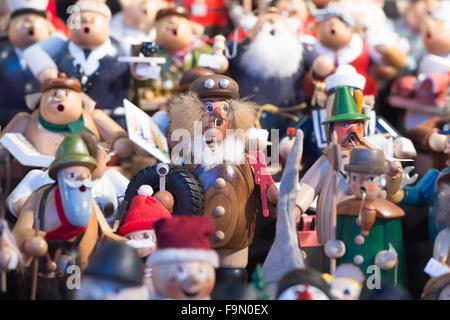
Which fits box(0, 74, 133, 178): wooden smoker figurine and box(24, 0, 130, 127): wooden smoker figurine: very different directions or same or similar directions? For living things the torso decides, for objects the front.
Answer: same or similar directions

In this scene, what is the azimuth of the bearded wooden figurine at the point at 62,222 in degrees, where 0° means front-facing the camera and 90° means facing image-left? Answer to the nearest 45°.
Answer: approximately 315°

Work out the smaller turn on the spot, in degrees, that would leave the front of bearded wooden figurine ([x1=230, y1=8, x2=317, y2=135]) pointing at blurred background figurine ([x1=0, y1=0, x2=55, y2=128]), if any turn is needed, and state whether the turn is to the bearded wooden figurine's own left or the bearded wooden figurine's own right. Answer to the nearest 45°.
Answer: approximately 90° to the bearded wooden figurine's own right

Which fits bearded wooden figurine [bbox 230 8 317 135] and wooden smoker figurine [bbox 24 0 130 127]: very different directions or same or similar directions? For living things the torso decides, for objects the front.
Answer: same or similar directions

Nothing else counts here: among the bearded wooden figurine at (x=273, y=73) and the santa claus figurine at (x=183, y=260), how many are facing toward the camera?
2

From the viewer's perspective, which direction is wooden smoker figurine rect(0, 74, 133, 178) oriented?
toward the camera

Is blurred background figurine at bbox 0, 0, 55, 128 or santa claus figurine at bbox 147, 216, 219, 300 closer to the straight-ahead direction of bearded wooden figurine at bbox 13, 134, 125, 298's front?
the santa claus figurine

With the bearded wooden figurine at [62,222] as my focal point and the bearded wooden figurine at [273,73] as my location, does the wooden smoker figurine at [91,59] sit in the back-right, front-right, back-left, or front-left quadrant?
front-right

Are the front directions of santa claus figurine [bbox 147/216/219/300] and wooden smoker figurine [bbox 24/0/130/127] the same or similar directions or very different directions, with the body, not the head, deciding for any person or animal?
same or similar directions

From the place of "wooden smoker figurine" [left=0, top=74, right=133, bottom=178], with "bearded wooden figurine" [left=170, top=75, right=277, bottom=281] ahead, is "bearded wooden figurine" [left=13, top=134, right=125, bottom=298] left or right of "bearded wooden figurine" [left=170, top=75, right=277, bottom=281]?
right

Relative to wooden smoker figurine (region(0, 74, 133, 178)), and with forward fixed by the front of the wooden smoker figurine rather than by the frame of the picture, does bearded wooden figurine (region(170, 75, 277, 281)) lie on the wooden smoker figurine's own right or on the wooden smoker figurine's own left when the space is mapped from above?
on the wooden smoker figurine's own left

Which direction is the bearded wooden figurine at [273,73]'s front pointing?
toward the camera

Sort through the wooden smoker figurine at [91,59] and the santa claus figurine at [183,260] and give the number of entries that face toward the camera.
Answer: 2

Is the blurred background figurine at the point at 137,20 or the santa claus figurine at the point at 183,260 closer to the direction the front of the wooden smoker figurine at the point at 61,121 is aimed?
the santa claus figurine

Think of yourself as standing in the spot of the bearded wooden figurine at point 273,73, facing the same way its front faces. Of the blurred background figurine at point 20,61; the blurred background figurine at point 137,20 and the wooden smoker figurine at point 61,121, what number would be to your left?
0

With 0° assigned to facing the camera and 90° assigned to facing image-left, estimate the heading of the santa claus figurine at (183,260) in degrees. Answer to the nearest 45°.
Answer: approximately 0°

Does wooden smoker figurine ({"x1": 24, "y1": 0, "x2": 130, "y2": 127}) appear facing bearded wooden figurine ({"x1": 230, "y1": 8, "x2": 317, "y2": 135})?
no

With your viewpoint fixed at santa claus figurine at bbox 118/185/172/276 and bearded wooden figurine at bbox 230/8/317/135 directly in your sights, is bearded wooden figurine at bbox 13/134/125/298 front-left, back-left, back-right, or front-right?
back-left
